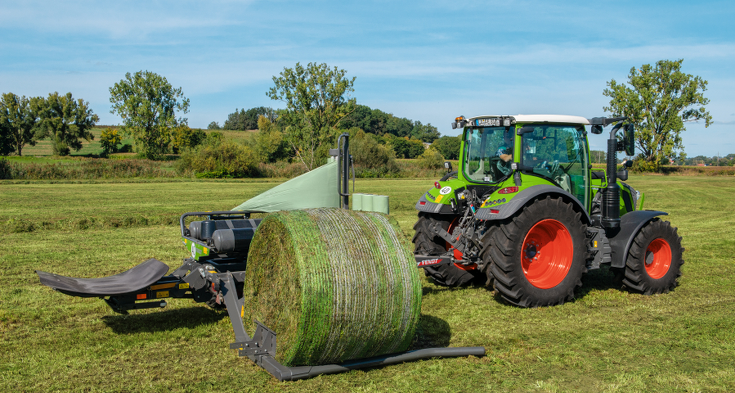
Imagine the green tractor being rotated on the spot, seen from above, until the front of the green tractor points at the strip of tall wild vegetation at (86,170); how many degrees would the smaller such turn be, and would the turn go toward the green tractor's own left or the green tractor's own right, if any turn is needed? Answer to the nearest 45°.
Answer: approximately 90° to the green tractor's own left

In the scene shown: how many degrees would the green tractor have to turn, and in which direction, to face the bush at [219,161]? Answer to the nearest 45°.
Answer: approximately 90° to its left

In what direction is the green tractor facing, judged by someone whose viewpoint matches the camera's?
facing away from the viewer and to the right of the viewer

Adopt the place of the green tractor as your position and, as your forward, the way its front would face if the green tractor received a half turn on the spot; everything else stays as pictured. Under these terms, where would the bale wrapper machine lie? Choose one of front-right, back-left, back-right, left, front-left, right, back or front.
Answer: front

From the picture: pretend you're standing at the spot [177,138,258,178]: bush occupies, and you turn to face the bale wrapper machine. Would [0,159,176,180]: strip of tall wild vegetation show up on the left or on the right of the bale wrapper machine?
right

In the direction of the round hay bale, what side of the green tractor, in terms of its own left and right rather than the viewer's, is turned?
back
